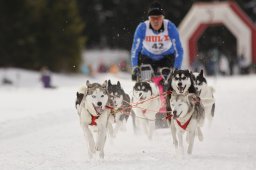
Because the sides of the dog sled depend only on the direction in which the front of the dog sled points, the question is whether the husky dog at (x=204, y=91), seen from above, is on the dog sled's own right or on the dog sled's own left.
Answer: on the dog sled's own left

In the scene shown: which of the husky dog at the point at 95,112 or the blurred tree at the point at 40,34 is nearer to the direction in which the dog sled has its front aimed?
the husky dog

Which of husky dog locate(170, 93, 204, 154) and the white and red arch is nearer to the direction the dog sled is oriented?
the husky dog

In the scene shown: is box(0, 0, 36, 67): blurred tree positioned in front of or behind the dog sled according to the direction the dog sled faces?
behind

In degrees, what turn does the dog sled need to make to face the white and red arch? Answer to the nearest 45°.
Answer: approximately 180°

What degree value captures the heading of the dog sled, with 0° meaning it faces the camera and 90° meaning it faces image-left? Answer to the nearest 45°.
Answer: approximately 0°

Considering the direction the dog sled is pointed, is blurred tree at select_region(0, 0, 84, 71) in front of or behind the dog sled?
behind
